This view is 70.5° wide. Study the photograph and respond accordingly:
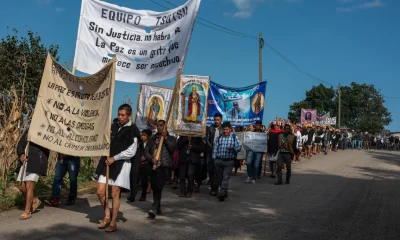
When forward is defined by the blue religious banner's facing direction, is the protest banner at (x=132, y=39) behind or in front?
in front

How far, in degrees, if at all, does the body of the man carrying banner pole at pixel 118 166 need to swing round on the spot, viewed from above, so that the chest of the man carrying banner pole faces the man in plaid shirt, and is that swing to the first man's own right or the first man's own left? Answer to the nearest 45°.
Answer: approximately 180°

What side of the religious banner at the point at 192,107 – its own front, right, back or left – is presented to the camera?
front

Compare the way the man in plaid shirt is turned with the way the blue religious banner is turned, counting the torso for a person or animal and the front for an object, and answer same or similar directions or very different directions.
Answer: same or similar directions

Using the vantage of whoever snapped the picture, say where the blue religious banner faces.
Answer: facing the viewer

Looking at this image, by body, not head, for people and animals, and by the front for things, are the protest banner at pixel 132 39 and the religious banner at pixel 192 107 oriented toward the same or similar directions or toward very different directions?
same or similar directions

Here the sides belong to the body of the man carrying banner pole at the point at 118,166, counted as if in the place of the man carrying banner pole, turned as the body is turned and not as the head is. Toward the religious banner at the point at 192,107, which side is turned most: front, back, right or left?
back

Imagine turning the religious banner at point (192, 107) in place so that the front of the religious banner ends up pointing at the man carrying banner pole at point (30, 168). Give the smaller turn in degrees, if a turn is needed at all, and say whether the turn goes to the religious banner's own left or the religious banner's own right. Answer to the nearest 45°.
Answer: approximately 45° to the religious banner's own right
